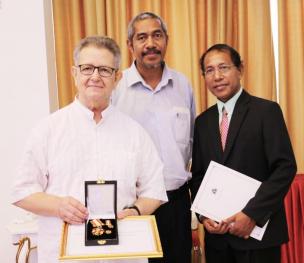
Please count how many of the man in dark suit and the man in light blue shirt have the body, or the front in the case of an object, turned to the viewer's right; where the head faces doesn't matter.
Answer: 0

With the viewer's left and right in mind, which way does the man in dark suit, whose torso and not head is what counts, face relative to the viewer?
facing the viewer and to the left of the viewer

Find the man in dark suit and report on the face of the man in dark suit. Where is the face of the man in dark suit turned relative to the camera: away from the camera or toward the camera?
toward the camera

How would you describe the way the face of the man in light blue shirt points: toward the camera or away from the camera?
toward the camera

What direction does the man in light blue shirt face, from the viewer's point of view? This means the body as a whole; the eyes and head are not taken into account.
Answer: toward the camera
